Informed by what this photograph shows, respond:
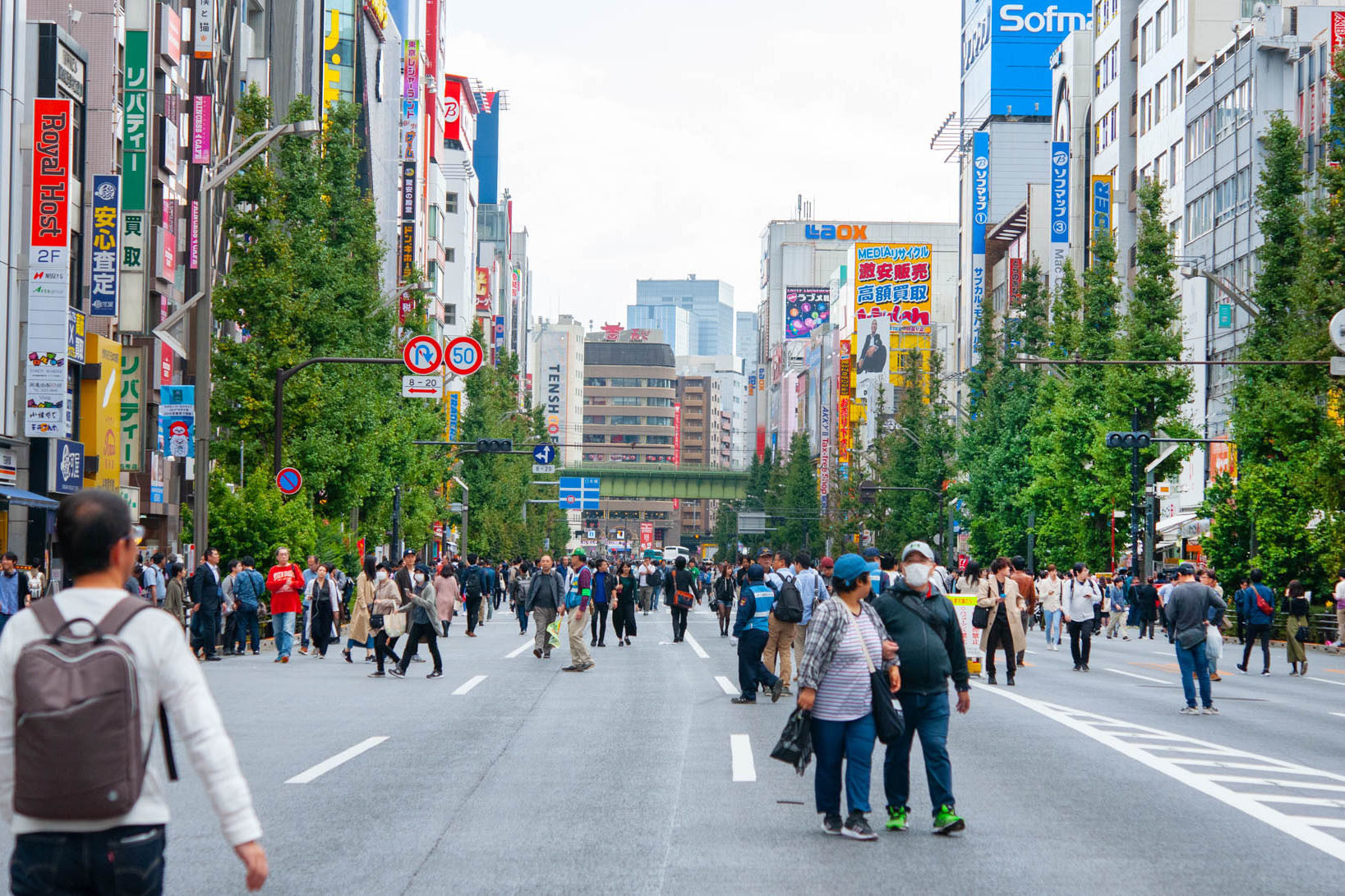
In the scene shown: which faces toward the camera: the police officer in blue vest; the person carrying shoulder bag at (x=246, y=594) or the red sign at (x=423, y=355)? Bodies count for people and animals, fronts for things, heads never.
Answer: the red sign

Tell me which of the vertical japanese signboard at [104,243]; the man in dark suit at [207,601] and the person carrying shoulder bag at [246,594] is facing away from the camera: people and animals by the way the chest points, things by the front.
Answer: the person carrying shoulder bag

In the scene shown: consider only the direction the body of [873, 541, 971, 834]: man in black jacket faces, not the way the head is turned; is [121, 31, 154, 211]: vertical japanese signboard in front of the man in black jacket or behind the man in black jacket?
behind

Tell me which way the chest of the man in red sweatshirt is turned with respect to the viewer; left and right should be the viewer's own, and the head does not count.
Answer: facing the viewer

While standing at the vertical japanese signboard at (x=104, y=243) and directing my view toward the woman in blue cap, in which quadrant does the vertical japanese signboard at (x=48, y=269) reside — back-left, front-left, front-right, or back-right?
front-right

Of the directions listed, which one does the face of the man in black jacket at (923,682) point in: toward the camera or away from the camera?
toward the camera

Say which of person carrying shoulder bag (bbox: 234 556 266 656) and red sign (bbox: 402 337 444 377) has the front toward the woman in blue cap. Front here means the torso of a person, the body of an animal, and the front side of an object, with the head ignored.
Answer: the red sign

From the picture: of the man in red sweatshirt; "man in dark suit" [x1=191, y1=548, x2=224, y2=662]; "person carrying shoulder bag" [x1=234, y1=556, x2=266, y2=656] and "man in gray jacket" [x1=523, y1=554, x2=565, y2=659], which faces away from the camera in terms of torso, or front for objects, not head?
the person carrying shoulder bag

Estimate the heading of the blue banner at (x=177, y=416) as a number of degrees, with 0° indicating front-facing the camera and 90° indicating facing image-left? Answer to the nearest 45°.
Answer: approximately 0°

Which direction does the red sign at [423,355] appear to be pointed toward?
toward the camera

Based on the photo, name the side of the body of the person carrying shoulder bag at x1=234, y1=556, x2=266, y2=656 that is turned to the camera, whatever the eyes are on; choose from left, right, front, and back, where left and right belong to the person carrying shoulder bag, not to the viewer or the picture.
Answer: back

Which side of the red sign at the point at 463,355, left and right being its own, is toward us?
front

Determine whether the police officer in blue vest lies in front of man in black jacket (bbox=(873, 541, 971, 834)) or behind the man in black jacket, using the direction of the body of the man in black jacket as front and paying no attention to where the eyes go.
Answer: behind

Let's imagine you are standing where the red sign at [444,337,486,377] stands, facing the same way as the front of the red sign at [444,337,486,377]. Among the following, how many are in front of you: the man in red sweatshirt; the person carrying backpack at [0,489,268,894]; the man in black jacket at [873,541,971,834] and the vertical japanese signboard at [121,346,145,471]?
3

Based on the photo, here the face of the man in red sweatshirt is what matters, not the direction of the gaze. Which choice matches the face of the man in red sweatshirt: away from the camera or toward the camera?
toward the camera

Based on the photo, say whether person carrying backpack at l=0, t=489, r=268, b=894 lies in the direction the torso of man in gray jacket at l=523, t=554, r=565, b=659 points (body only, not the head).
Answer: yes

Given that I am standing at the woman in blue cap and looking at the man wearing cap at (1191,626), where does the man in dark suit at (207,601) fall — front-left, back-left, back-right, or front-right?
front-left

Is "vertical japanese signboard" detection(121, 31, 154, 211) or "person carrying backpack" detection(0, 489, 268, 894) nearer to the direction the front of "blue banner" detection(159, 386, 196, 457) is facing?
the person carrying backpack
